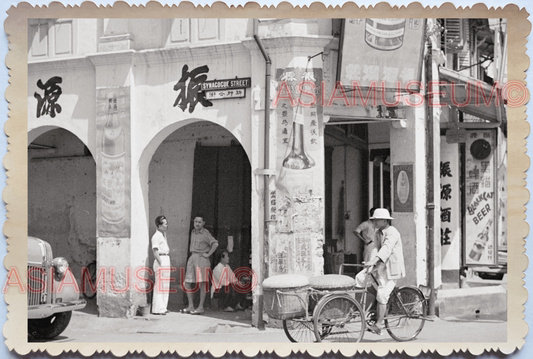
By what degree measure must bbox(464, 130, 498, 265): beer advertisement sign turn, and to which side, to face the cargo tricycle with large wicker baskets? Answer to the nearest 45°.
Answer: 0° — it already faces it

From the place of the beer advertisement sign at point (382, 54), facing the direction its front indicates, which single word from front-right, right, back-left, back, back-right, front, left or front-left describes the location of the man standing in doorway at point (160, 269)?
right

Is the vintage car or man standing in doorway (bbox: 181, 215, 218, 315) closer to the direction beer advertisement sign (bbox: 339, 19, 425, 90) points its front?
the vintage car

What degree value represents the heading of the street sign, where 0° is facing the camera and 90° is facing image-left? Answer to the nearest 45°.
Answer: approximately 0°
